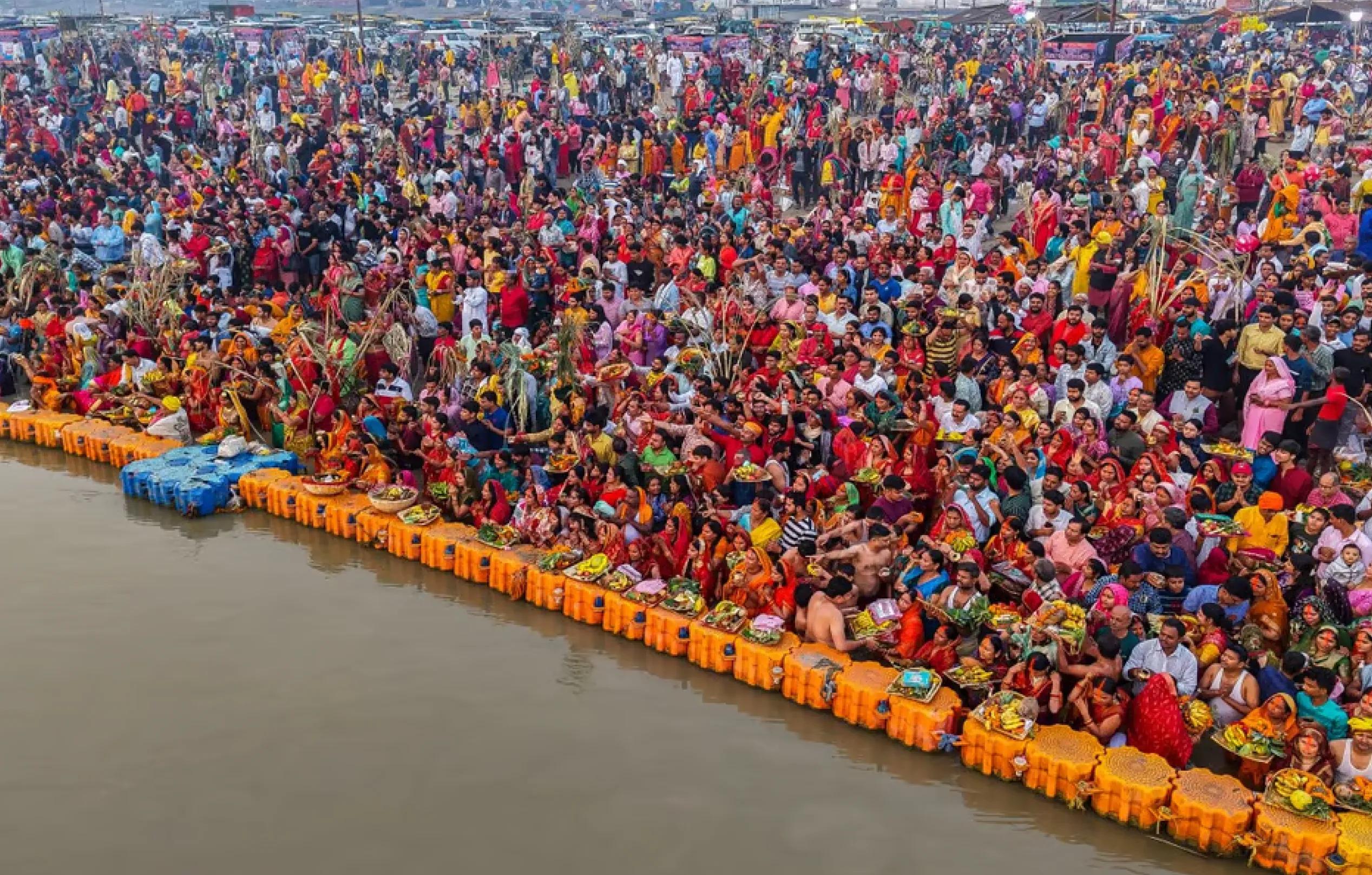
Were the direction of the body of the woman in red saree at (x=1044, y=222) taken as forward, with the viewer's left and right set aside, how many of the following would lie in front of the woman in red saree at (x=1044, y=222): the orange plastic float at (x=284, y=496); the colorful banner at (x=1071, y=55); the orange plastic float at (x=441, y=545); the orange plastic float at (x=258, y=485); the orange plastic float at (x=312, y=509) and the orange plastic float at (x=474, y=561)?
5

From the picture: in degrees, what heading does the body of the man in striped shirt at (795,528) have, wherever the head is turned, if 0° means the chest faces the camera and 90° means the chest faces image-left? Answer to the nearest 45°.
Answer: approximately 45°

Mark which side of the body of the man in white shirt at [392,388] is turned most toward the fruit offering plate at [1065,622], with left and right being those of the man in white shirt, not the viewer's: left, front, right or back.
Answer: left

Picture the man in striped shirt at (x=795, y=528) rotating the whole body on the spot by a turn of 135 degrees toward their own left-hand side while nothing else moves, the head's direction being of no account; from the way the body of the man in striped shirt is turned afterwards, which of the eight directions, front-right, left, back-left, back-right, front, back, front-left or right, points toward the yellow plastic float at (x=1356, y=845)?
front-right

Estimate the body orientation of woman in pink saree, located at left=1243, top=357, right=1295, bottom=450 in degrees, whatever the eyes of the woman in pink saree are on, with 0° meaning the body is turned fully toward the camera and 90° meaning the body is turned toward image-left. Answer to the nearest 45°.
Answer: approximately 45°

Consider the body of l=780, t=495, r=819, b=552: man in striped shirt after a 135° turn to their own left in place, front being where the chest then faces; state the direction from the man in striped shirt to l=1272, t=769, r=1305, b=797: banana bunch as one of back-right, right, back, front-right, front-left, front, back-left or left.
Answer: front-right

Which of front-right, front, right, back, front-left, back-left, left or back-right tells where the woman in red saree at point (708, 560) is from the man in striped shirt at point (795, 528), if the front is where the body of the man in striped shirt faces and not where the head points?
front-right

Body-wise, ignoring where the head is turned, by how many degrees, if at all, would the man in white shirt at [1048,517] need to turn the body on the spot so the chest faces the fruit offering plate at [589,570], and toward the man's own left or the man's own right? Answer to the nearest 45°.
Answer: approximately 45° to the man's own right

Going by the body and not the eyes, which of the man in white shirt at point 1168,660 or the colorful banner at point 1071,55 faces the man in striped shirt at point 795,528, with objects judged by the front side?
the colorful banner

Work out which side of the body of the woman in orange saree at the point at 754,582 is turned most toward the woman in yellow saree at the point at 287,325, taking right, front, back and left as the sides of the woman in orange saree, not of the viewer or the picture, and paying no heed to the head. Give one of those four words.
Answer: right

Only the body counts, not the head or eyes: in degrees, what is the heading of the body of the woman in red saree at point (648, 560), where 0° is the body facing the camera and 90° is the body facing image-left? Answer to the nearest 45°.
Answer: approximately 45°
